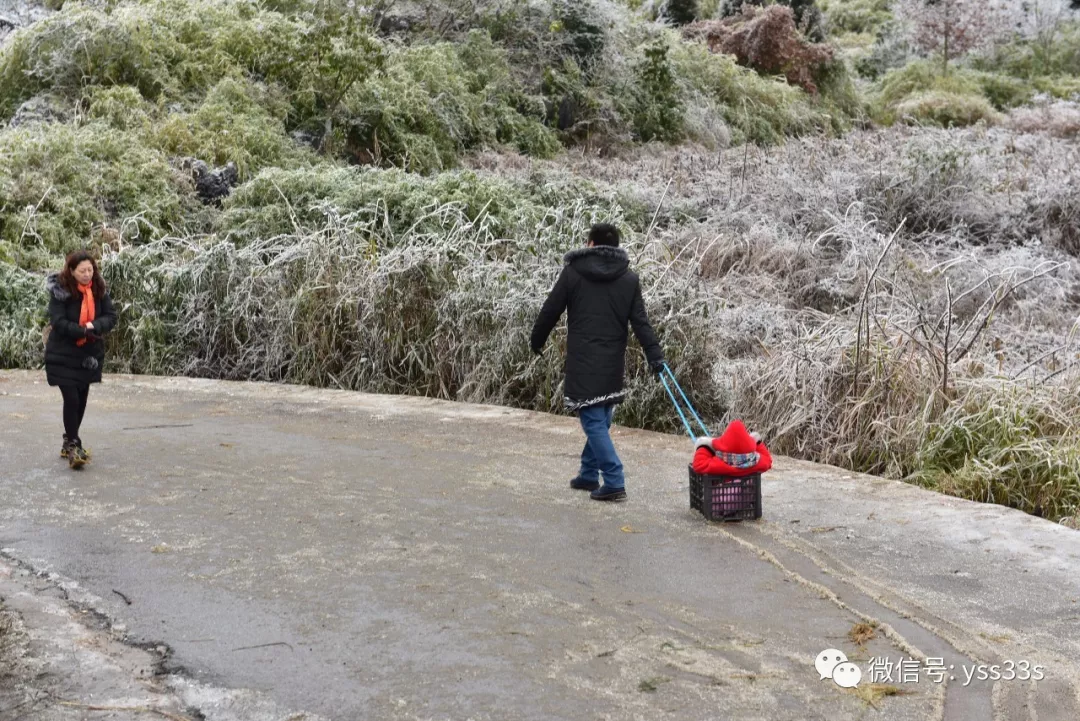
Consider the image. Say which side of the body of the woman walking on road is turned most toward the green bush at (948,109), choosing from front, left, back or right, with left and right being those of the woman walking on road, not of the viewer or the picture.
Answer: left

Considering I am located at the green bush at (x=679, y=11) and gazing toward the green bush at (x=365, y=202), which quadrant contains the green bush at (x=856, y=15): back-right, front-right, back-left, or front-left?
back-left

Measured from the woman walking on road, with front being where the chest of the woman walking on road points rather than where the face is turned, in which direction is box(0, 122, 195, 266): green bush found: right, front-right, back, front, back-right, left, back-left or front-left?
back-left

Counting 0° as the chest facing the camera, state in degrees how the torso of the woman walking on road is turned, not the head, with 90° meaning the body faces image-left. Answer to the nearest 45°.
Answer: approximately 315°

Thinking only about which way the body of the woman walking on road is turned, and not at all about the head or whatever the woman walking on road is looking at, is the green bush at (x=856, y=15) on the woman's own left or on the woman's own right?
on the woman's own left

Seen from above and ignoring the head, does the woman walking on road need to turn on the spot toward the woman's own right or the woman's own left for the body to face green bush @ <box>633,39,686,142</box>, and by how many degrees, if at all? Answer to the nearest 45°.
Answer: approximately 90° to the woman's own left

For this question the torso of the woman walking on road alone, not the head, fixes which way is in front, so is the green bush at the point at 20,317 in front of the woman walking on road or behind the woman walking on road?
behind

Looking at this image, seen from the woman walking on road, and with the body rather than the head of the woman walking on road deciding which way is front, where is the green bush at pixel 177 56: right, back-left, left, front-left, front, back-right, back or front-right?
back-left
